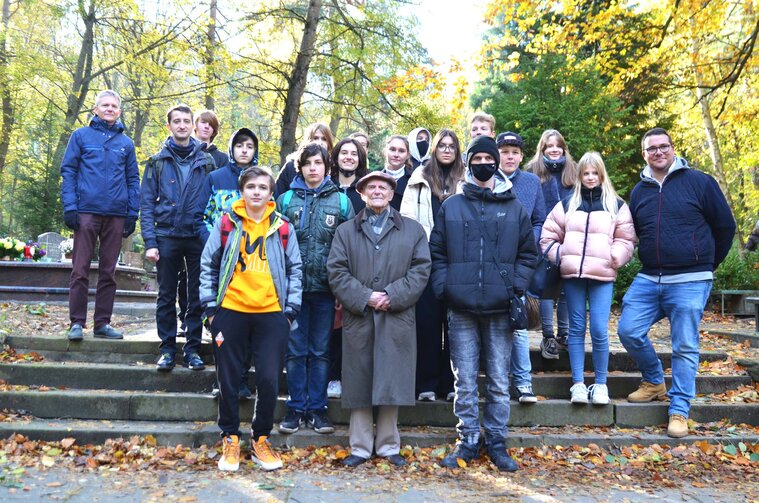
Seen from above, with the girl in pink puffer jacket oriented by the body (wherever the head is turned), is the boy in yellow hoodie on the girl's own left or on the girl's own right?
on the girl's own right

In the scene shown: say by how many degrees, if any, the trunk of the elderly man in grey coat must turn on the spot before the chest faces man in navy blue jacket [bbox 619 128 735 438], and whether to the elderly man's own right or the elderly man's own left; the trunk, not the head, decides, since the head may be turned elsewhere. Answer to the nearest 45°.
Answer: approximately 90° to the elderly man's own left

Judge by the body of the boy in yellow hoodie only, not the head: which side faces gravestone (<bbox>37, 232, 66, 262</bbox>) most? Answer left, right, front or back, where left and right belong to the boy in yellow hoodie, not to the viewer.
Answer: back

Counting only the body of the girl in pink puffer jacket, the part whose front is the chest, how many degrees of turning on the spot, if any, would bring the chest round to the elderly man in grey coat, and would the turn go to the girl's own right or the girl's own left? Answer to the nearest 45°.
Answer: approximately 45° to the girl's own right

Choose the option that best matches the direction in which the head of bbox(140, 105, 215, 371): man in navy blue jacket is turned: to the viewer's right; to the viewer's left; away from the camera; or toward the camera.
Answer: toward the camera

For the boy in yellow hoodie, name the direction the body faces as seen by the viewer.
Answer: toward the camera

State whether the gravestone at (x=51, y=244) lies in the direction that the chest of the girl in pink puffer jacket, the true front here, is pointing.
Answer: no

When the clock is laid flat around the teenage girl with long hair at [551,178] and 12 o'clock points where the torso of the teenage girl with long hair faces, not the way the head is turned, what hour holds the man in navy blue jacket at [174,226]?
The man in navy blue jacket is roughly at 2 o'clock from the teenage girl with long hair.

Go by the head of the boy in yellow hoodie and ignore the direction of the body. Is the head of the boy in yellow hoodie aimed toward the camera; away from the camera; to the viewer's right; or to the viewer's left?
toward the camera

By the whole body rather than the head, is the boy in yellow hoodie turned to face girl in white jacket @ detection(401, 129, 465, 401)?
no

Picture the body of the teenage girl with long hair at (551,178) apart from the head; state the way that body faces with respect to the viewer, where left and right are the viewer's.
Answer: facing the viewer

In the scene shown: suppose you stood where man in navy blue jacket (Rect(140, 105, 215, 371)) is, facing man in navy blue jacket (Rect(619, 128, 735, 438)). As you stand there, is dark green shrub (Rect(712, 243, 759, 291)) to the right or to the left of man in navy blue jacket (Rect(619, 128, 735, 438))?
left

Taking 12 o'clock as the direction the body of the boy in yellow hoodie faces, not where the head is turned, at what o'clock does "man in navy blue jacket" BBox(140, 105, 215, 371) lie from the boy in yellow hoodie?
The man in navy blue jacket is roughly at 5 o'clock from the boy in yellow hoodie.

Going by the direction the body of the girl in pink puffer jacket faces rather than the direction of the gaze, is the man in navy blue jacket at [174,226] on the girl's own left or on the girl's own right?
on the girl's own right

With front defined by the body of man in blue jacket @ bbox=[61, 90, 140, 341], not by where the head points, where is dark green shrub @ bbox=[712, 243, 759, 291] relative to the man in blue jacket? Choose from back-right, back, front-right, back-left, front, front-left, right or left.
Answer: left

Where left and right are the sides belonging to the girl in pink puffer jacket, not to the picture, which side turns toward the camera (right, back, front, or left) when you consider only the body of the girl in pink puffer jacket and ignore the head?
front

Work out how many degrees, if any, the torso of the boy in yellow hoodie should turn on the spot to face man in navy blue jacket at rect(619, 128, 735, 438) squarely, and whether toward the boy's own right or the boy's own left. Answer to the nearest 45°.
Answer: approximately 90° to the boy's own left

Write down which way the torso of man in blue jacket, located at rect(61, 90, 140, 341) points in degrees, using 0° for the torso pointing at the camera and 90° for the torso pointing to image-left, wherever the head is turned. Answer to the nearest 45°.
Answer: approximately 0°

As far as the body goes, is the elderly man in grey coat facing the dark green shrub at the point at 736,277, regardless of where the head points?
no
